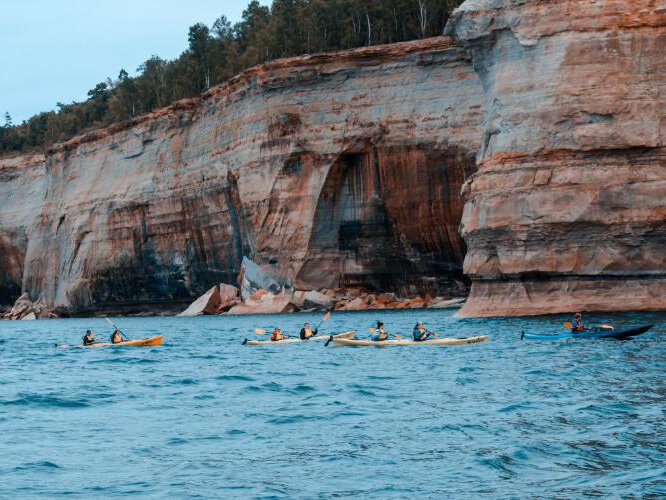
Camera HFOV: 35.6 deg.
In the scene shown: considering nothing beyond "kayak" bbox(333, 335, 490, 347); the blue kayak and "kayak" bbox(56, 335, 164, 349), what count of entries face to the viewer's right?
3

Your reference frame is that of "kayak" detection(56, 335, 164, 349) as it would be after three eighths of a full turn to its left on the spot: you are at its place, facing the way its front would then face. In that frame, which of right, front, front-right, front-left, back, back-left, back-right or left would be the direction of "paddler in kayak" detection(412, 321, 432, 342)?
back

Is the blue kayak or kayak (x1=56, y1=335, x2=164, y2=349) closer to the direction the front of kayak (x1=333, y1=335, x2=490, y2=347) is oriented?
the blue kayak

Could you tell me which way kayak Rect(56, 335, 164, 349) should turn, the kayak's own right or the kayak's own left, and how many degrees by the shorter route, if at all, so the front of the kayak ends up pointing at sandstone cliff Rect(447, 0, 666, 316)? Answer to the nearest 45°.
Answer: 0° — it already faces it

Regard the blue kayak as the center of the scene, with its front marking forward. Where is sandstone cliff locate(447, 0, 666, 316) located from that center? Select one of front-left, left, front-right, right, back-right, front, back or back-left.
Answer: left

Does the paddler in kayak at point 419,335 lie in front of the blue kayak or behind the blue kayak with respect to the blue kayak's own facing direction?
behind

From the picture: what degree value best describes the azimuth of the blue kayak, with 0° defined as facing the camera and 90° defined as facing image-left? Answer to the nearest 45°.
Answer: approximately 270°

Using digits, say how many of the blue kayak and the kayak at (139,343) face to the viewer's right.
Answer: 2

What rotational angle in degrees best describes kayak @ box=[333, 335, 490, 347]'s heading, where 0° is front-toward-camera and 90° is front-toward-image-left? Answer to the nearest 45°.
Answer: approximately 270°

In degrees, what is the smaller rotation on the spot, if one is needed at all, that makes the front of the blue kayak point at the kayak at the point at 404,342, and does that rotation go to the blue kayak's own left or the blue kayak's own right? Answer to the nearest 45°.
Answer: approximately 180°

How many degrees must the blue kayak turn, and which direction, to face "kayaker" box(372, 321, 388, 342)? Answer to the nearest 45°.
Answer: approximately 180°

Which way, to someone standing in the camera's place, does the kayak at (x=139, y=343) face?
facing to the right of the viewer

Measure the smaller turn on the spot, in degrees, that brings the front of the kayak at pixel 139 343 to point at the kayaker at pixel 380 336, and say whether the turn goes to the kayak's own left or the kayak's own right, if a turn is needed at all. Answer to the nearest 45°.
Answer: approximately 45° to the kayak's own right

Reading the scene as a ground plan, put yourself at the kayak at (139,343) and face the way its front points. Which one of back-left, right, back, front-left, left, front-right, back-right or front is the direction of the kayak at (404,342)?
front-right
